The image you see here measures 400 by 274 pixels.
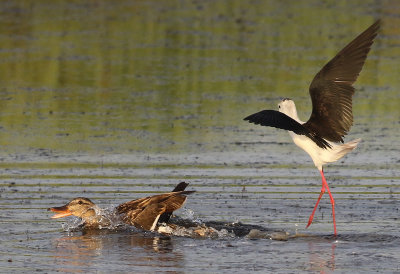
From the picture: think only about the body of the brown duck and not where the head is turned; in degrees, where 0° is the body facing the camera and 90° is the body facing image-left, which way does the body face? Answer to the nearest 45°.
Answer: approximately 90°

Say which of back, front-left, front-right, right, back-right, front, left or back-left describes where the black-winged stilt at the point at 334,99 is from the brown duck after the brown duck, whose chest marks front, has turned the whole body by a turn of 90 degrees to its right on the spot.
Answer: right
